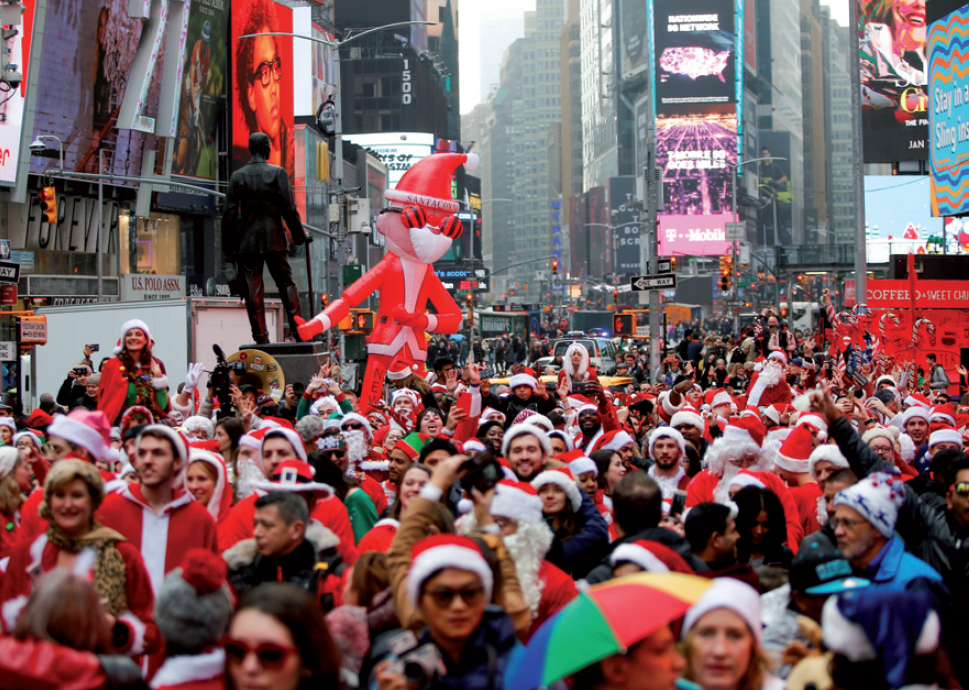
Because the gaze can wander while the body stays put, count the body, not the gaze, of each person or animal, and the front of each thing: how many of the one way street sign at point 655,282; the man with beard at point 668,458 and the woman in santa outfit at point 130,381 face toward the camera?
3

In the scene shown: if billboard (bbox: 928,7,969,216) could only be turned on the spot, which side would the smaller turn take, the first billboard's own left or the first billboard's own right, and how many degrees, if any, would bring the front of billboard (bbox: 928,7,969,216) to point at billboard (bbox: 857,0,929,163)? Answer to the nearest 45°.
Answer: approximately 135° to the first billboard's own right

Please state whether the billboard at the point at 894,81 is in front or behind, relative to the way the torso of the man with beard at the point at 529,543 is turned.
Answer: behind

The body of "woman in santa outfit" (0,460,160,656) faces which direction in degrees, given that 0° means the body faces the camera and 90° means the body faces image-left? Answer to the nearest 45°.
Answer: approximately 0°

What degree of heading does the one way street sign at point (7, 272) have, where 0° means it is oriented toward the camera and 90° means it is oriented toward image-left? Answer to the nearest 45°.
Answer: approximately 0°

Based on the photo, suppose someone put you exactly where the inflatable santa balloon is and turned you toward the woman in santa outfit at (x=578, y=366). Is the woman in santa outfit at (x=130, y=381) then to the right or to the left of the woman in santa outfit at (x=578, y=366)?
right

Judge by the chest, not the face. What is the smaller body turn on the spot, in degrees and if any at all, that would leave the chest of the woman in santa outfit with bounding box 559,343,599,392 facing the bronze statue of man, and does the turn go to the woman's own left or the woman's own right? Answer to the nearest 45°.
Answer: approximately 135° to the woman's own right
